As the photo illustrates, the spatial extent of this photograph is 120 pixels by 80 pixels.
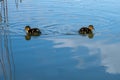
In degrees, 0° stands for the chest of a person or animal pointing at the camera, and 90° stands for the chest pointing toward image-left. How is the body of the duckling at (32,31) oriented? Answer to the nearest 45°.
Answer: approximately 90°
